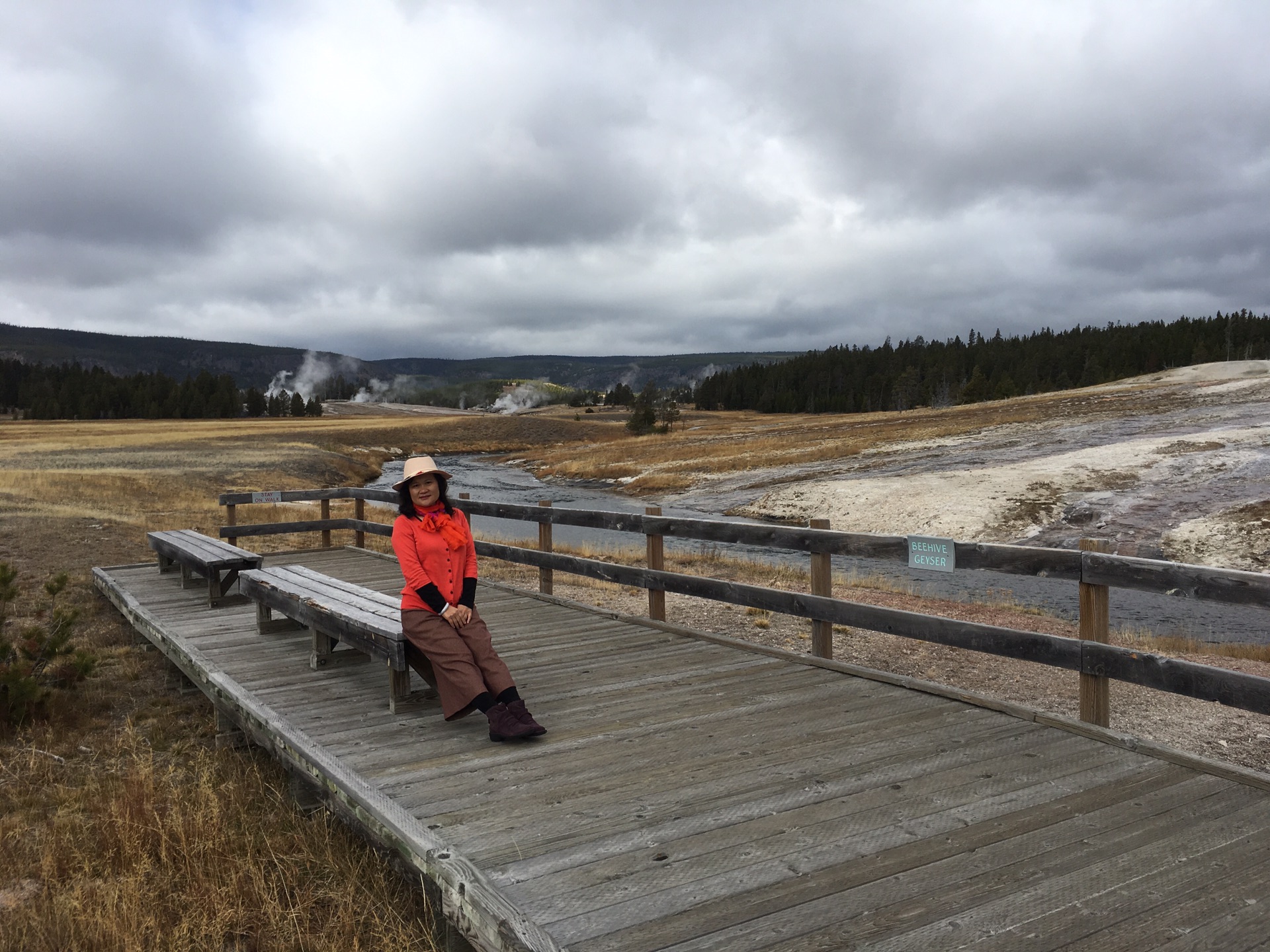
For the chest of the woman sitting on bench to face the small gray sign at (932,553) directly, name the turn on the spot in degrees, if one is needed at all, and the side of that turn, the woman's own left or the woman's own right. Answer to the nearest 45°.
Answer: approximately 45° to the woman's own left

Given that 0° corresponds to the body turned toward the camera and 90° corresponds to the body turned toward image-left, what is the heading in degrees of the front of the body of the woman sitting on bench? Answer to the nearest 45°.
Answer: approximately 315°

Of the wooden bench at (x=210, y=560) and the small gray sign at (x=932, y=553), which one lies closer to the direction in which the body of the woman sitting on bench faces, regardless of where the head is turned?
the small gray sign

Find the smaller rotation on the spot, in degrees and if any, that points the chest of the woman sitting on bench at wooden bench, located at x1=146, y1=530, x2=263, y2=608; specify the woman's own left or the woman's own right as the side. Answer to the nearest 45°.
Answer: approximately 180°
